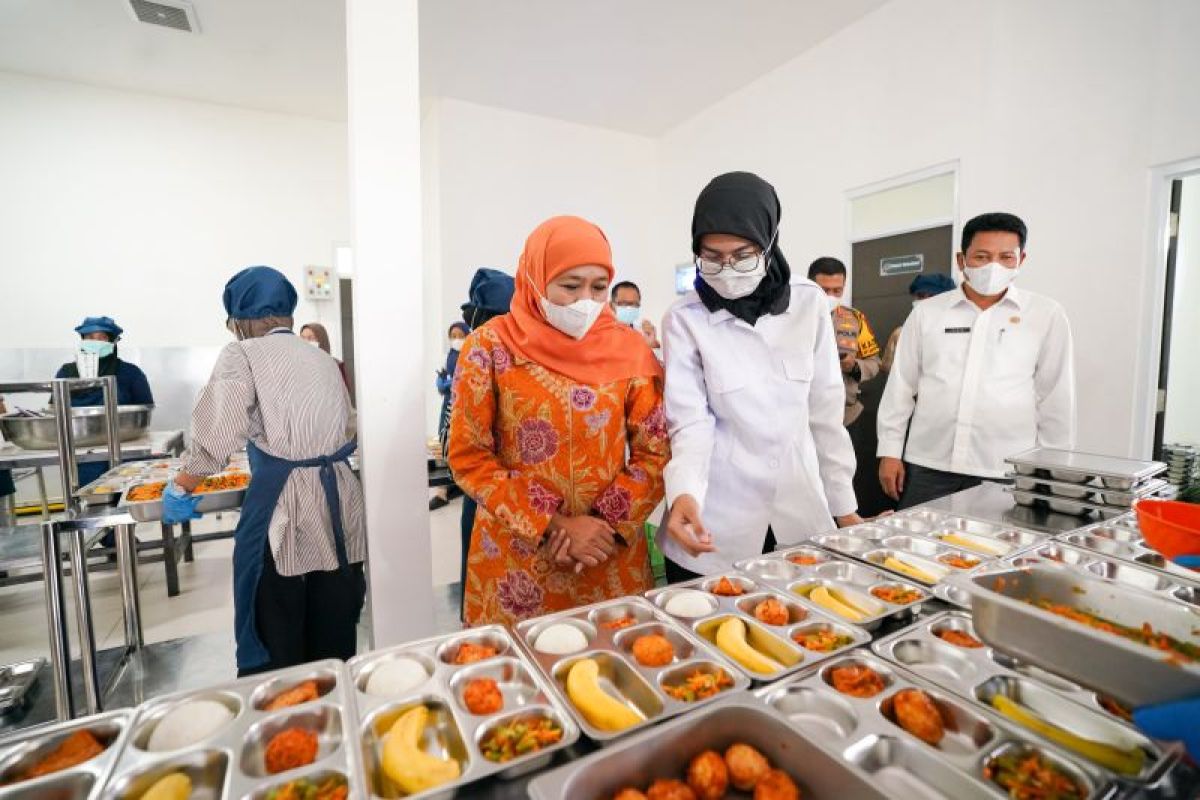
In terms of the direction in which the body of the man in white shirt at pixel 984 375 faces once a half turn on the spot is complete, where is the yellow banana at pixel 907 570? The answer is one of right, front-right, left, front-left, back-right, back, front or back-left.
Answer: back

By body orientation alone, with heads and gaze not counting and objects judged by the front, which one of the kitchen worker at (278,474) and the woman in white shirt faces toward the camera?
the woman in white shirt

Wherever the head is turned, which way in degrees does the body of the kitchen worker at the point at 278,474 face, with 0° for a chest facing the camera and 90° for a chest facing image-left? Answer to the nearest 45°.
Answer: approximately 135°

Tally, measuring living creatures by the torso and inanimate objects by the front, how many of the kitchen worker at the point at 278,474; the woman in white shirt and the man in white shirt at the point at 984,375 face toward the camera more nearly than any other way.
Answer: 2

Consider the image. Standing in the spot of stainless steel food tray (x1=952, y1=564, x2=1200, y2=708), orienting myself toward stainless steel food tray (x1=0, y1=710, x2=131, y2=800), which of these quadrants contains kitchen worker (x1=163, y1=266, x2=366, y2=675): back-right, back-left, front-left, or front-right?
front-right

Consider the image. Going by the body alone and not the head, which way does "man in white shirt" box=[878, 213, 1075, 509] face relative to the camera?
toward the camera

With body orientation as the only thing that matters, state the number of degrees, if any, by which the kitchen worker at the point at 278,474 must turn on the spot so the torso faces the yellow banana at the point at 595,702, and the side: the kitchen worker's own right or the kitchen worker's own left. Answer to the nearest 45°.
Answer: approximately 135° to the kitchen worker's own left

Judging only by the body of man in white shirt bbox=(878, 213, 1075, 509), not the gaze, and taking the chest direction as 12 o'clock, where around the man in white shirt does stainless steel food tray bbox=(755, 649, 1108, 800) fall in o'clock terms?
The stainless steel food tray is roughly at 12 o'clock from the man in white shirt.

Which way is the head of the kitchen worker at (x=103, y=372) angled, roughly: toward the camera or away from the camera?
toward the camera

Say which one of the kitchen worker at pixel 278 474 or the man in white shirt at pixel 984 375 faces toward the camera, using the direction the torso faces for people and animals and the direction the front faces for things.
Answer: the man in white shirt

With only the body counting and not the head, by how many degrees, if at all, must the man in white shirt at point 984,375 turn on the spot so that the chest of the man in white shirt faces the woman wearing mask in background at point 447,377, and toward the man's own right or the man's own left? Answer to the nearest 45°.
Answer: approximately 90° to the man's own right

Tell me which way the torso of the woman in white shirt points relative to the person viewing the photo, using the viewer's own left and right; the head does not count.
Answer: facing the viewer

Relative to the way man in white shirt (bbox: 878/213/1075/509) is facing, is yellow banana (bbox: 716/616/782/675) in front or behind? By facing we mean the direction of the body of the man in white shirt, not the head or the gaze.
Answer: in front

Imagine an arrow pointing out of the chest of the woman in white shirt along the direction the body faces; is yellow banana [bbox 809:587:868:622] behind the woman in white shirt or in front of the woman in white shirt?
in front

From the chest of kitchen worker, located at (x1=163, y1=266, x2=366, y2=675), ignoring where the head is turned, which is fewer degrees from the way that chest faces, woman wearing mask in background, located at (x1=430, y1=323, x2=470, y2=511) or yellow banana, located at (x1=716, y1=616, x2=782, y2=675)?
the woman wearing mask in background

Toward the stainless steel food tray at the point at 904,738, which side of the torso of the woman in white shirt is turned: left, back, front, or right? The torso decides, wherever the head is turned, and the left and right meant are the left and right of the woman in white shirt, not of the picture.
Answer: front

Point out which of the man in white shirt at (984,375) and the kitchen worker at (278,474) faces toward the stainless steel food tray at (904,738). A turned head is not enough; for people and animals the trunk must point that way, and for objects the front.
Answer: the man in white shirt

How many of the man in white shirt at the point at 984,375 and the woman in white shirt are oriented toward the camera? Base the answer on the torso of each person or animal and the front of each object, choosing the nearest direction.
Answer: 2
